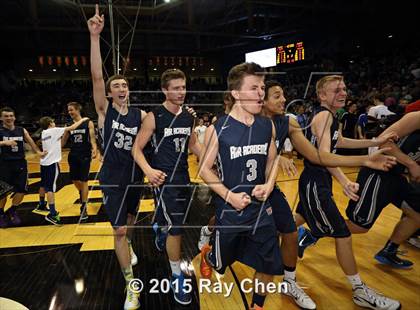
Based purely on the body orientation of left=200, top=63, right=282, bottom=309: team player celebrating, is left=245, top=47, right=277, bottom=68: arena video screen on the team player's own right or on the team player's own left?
on the team player's own left

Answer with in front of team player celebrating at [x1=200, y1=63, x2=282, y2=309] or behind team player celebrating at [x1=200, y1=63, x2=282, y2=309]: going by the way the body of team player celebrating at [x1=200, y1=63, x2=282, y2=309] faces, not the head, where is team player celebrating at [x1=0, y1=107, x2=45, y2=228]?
behind

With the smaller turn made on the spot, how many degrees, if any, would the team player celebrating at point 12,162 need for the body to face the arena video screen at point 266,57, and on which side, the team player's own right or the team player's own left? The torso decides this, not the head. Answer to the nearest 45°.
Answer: approximately 135° to the team player's own left
